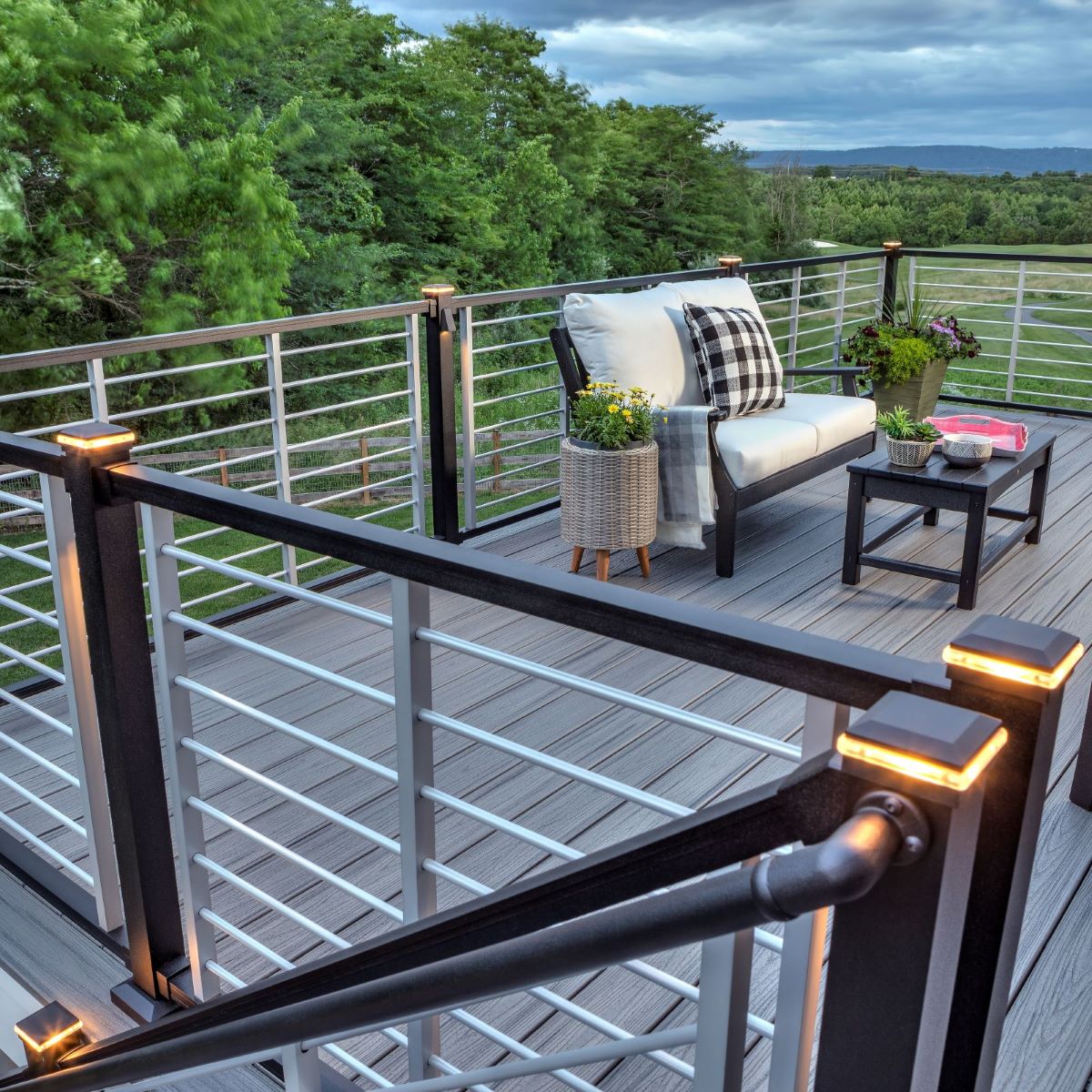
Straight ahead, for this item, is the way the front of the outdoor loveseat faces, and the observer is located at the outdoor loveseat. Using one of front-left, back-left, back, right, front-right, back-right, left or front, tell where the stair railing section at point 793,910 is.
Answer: front-right

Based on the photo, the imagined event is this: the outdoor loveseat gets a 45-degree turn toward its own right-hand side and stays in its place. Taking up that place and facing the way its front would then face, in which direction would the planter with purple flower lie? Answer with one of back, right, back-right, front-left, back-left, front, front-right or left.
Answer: back-left

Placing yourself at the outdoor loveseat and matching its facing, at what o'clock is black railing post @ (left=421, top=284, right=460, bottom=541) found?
The black railing post is roughly at 4 o'clock from the outdoor loveseat.

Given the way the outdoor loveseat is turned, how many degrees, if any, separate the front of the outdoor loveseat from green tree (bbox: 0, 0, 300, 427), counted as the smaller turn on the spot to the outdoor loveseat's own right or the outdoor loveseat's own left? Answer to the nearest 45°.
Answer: approximately 180°

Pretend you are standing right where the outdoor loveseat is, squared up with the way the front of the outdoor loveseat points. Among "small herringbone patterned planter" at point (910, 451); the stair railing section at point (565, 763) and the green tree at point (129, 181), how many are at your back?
1

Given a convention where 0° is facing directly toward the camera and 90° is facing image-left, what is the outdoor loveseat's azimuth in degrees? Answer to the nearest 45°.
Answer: approximately 315°

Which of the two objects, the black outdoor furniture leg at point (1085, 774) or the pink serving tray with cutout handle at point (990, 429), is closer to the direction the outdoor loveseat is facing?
the black outdoor furniture leg

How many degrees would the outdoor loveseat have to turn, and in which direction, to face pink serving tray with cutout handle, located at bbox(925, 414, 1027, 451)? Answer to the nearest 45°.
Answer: approximately 45° to its left

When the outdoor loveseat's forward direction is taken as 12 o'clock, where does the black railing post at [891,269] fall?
The black railing post is roughly at 8 o'clock from the outdoor loveseat.

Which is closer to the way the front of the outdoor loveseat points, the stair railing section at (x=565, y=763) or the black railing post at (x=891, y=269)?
the stair railing section
